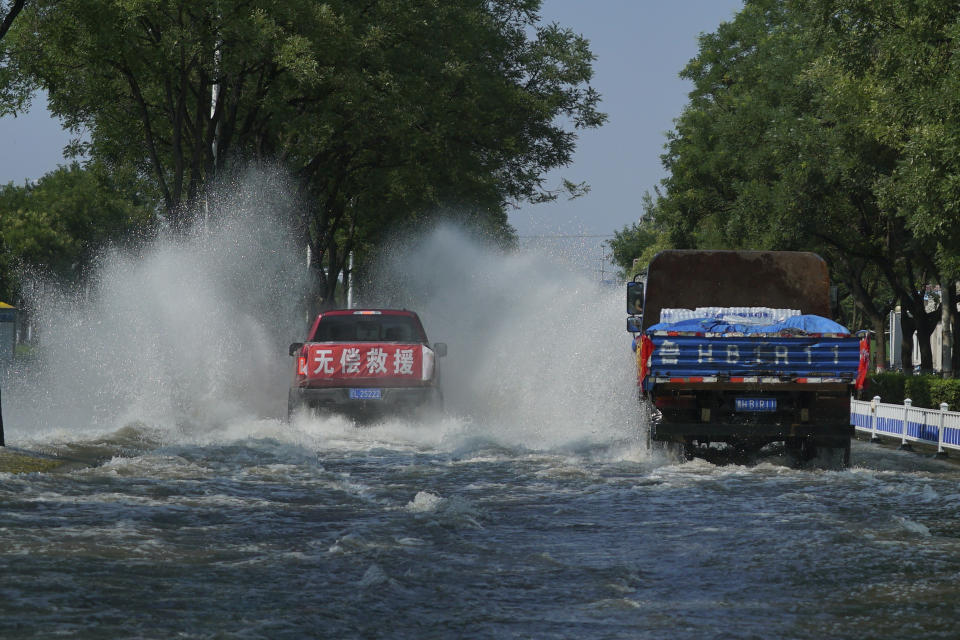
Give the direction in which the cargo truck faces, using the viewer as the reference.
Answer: facing away from the viewer

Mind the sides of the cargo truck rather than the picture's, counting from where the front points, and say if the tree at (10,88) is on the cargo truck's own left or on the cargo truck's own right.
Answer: on the cargo truck's own left

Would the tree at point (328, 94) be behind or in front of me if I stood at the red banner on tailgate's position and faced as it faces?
behind

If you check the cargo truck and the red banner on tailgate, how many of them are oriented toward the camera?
1

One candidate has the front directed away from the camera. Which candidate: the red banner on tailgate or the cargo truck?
the cargo truck

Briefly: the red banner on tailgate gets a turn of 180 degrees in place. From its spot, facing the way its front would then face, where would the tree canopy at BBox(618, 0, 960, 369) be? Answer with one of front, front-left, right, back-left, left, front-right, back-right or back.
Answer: front-right

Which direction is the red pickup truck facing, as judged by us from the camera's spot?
facing away from the viewer

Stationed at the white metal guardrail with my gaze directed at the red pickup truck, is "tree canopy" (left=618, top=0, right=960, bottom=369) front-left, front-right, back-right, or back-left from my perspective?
front-right

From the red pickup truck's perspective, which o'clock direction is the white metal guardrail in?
The white metal guardrail is roughly at 3 o'clock from the red pickup truck.

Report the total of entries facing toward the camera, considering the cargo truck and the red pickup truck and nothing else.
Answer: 0

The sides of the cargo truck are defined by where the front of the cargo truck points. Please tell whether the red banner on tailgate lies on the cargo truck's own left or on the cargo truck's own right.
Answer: on the cargo truck's own left

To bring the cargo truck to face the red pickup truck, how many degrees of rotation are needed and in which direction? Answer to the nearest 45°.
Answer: approximately 45° to its left

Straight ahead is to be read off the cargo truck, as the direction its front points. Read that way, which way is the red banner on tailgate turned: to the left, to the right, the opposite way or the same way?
the opposite way

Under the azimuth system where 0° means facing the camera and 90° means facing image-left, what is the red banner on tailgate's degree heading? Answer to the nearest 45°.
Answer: approximately 0°
